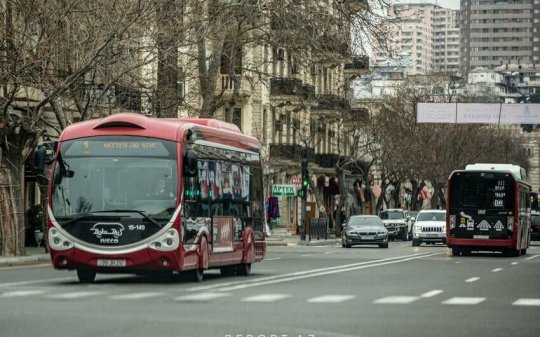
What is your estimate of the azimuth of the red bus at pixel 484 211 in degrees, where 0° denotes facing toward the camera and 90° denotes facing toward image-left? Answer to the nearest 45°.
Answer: approximately 180°

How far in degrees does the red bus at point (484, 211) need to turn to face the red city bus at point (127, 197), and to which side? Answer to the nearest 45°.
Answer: approximately 180°
